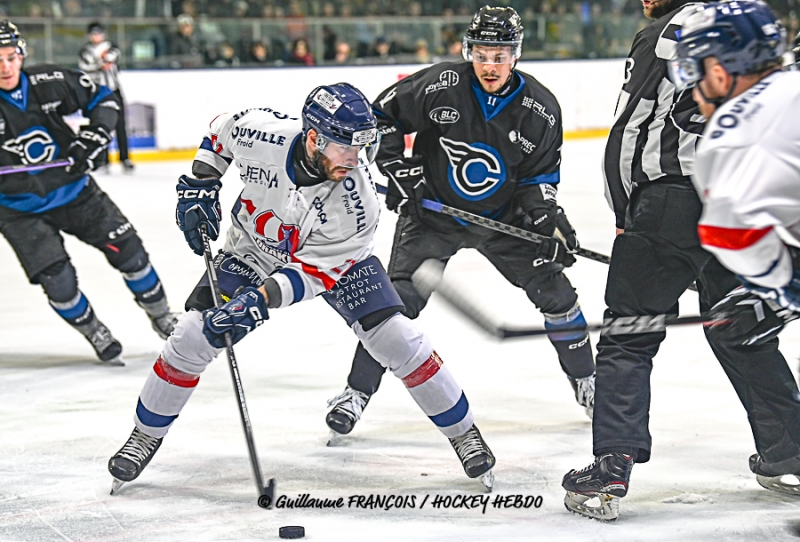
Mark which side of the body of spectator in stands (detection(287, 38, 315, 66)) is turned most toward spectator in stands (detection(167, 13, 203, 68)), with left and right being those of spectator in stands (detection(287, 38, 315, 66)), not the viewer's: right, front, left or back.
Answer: right

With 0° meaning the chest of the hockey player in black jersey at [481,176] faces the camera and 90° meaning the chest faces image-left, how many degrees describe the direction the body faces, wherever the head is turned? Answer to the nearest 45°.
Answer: approximately 0°

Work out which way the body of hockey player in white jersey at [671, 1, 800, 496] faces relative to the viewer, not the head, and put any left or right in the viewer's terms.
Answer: facing to the left of the viewer

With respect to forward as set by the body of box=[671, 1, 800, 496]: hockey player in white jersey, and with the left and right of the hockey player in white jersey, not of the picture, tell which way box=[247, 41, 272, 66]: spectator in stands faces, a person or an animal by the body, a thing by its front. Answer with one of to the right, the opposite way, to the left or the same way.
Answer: to the left

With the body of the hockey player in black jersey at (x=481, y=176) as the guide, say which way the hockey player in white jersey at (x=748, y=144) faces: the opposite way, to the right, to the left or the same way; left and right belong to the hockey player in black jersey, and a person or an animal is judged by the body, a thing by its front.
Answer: to the right

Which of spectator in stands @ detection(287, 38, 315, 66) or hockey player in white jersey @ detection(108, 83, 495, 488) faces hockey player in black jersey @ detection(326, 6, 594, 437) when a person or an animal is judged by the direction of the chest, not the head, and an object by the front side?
the spectator in stands

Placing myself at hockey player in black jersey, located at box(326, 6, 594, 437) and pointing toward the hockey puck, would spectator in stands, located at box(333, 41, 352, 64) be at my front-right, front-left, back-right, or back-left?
back-right

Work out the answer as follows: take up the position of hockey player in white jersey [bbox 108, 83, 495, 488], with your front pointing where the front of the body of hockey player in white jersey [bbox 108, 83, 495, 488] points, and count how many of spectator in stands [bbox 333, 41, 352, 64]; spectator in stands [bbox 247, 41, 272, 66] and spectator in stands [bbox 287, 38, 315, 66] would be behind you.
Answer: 3

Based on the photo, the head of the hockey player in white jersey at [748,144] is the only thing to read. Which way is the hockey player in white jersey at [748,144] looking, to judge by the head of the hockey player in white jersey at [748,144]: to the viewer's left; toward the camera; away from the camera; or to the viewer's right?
to the viewer's left
